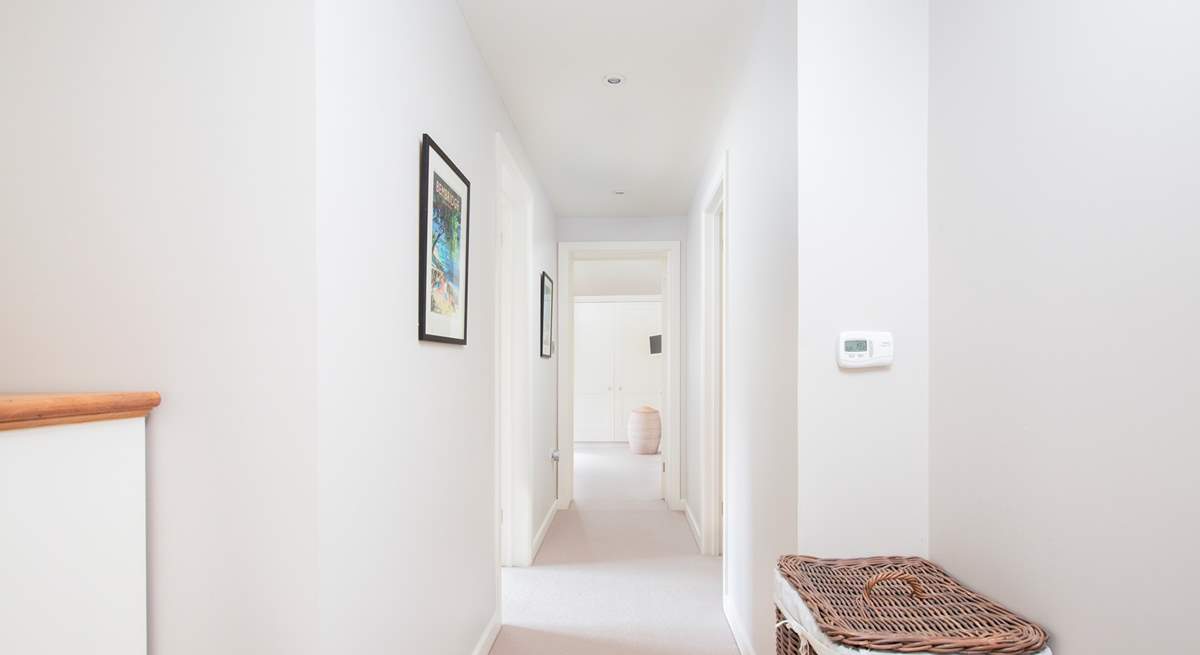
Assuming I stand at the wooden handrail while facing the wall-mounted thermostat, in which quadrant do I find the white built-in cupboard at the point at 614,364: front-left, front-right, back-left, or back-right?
front-left

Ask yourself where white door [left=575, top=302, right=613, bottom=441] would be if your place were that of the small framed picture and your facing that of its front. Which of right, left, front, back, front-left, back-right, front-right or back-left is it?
left

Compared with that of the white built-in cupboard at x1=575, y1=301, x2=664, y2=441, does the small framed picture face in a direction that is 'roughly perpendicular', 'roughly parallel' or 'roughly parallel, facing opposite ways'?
roughly perpendicular

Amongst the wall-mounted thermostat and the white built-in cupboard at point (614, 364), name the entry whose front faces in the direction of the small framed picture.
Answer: the white built-in cupboard

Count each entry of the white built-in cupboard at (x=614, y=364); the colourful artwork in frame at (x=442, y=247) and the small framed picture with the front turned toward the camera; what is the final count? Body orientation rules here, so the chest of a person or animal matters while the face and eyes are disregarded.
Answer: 1

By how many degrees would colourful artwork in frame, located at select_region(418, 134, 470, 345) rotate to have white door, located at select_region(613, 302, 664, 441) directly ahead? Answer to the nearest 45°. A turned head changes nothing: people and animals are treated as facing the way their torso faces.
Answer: approximately 90° to its left

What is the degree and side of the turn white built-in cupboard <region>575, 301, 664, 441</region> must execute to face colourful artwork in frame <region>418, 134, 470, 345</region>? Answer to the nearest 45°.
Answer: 0° — it already faces it

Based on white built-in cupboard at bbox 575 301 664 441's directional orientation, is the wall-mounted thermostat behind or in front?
in front

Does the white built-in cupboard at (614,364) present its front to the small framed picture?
yes

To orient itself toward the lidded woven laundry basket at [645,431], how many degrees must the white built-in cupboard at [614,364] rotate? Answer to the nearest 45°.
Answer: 0° — it already faces it

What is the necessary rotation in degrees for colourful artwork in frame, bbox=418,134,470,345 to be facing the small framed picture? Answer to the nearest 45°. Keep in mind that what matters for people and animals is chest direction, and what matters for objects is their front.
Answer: approximately 90° to its left

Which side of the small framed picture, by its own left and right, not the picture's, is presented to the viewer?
right

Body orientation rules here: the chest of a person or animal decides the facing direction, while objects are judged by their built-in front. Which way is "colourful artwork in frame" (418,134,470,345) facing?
to the viewer's right

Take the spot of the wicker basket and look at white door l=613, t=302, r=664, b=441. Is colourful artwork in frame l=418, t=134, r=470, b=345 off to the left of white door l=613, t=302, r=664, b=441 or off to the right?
left

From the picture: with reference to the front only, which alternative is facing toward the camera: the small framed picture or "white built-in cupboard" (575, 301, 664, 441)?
the white built-in cupboard

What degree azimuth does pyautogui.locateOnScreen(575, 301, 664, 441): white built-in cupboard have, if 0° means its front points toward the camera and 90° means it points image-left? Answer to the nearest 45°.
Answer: approximately 0°

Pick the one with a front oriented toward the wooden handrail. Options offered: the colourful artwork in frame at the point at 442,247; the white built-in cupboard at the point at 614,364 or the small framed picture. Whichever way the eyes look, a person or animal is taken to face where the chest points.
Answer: the white built-in cupboard
